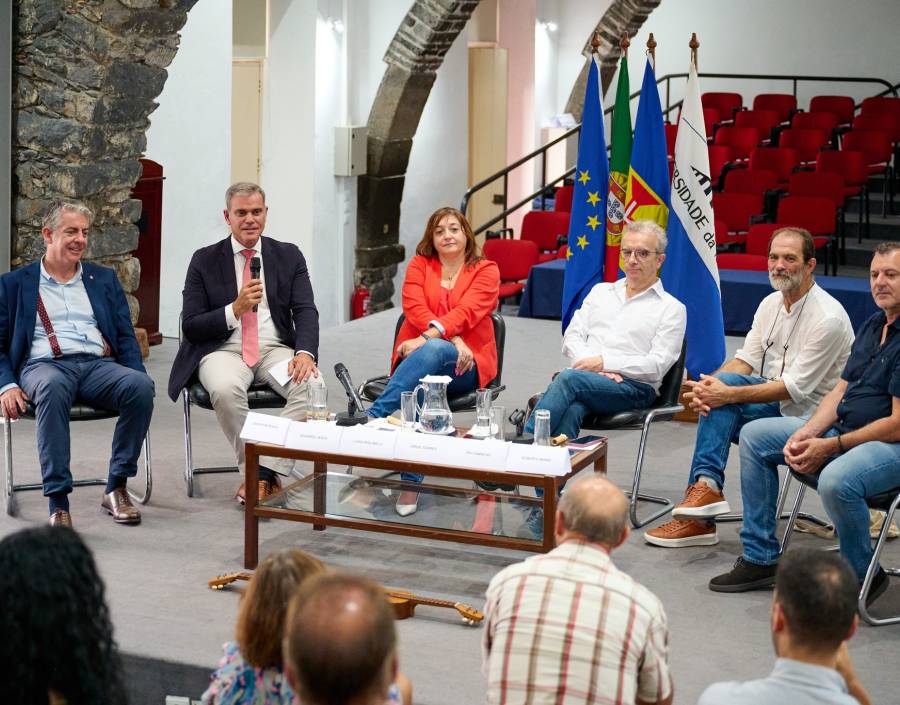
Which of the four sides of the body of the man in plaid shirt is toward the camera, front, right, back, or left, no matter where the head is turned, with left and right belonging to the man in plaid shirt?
back

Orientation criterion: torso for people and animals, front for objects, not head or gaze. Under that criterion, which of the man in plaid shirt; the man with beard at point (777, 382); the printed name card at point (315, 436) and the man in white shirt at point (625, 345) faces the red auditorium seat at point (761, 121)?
the man in plaid shirt

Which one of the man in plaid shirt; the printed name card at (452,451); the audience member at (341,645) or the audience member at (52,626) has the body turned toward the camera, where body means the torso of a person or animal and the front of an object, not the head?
the printed name card

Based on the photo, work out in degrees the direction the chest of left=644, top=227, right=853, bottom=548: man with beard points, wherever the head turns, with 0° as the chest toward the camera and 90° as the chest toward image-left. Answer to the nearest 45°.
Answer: approximately 45°

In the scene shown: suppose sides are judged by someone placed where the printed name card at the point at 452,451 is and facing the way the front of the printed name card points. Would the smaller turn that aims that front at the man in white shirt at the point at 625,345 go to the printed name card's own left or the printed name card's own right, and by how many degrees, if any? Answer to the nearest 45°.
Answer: approximately 135° to the printed name card's own left

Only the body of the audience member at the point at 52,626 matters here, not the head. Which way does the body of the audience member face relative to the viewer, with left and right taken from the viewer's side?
facing away from the viewer

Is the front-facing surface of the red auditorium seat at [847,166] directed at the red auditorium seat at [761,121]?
no

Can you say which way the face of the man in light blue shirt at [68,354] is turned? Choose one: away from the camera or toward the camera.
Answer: toward the camera

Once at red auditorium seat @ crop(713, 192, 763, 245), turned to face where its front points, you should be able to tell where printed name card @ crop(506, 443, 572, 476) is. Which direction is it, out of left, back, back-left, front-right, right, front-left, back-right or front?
front-left

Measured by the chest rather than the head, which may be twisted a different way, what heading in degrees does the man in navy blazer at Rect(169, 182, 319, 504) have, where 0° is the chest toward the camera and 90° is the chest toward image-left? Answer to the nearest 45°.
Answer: approximately 0°

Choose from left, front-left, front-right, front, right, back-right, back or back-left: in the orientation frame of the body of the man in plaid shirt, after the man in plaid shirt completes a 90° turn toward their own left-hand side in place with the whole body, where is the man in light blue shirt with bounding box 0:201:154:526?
front-right

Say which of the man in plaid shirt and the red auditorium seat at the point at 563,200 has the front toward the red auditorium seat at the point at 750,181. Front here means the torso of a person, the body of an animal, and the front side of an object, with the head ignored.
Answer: the man in plaid shirt

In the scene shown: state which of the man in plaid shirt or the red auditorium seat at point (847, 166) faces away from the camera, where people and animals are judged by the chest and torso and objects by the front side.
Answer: the man in plaid shirt

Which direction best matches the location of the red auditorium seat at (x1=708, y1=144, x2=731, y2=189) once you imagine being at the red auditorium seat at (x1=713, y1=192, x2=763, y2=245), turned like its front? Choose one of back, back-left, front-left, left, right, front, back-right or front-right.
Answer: back-right

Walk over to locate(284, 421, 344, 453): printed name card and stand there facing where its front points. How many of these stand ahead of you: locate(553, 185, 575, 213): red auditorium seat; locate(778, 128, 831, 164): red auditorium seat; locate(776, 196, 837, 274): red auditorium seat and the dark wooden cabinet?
0

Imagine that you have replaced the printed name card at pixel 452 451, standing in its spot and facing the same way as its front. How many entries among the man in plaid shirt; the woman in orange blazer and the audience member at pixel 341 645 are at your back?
1

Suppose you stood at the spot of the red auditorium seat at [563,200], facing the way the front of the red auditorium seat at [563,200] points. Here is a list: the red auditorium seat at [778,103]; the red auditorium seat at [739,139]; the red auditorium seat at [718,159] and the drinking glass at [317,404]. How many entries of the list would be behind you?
3

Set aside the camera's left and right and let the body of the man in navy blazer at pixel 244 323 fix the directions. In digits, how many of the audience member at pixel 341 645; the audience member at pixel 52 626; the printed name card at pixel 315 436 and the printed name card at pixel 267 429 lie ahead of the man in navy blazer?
4

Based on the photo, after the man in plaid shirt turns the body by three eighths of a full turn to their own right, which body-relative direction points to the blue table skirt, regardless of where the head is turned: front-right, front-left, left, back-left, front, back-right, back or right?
back-left

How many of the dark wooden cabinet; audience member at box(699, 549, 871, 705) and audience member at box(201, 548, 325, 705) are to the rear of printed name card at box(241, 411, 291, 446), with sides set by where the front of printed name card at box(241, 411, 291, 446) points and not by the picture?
1

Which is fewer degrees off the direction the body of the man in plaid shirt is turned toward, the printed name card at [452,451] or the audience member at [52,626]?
the printed name card

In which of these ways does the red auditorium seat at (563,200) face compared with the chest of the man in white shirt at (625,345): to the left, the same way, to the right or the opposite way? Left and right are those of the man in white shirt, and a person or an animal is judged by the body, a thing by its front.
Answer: the same way

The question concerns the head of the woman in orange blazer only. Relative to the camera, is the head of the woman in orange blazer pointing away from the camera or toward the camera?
toward the camera

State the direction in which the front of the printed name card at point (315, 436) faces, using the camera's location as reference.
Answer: facing the viewer
